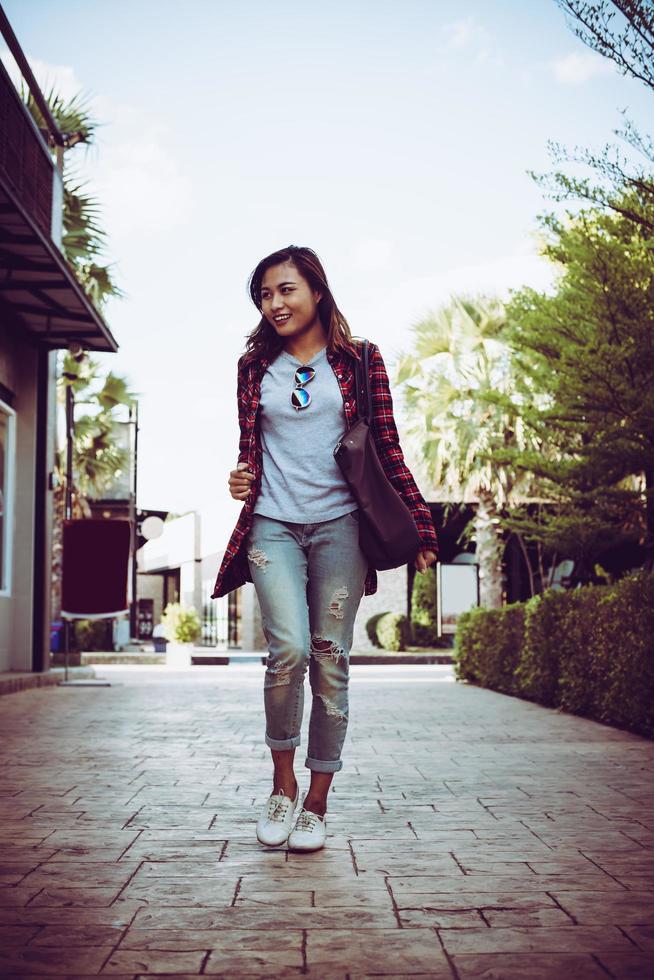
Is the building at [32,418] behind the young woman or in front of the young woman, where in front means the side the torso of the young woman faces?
behind

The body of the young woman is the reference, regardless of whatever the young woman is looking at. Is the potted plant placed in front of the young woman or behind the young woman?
behind

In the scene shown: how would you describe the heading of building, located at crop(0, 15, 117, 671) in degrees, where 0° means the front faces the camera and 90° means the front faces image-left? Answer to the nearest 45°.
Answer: approximately 270°

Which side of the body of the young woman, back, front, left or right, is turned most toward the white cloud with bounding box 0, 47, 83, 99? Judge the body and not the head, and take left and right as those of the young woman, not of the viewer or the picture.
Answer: back

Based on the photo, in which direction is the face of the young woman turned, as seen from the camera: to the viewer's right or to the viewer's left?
to the viewer's left

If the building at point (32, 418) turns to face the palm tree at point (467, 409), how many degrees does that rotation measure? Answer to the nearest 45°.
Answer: approximately 45° to its left

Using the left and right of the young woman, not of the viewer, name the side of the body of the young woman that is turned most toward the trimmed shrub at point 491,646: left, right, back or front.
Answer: back

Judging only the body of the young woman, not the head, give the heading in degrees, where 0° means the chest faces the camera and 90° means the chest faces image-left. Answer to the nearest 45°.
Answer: approximately 0°

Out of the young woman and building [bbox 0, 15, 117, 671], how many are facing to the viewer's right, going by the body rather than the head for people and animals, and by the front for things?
1

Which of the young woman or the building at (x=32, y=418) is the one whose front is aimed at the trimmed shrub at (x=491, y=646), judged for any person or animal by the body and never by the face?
the building

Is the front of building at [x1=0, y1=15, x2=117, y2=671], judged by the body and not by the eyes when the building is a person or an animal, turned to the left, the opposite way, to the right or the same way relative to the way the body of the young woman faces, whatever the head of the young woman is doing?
to the left
